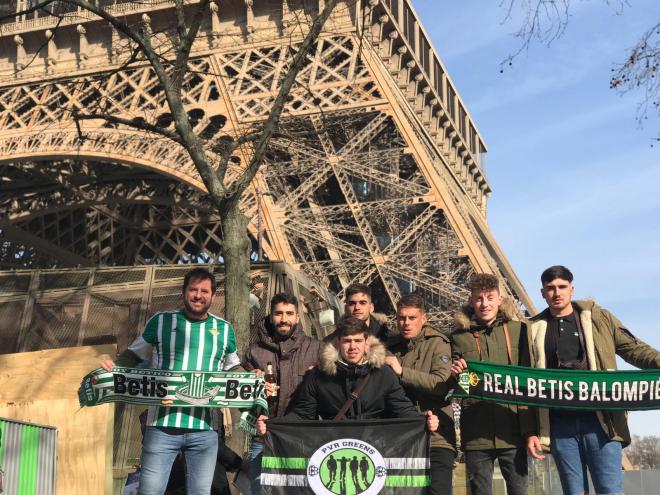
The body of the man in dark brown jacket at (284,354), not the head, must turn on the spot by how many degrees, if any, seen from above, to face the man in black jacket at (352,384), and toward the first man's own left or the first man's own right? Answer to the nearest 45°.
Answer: approximately 45° to the first man's own left

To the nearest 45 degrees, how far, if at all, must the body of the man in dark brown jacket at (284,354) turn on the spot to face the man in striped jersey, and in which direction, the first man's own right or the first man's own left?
approximately 45° to the first man's own right

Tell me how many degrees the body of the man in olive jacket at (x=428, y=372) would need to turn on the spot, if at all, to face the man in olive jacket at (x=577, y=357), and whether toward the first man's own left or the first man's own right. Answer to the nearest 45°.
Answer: approximately 135° to the first man's own left

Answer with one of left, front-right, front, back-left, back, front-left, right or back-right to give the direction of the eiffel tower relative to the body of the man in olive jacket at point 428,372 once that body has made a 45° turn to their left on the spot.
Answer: back

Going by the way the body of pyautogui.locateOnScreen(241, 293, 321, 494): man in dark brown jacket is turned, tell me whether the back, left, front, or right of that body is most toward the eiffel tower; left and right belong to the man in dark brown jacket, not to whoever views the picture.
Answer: back

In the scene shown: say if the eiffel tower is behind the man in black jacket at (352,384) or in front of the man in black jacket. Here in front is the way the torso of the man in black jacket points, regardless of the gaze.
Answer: behind
